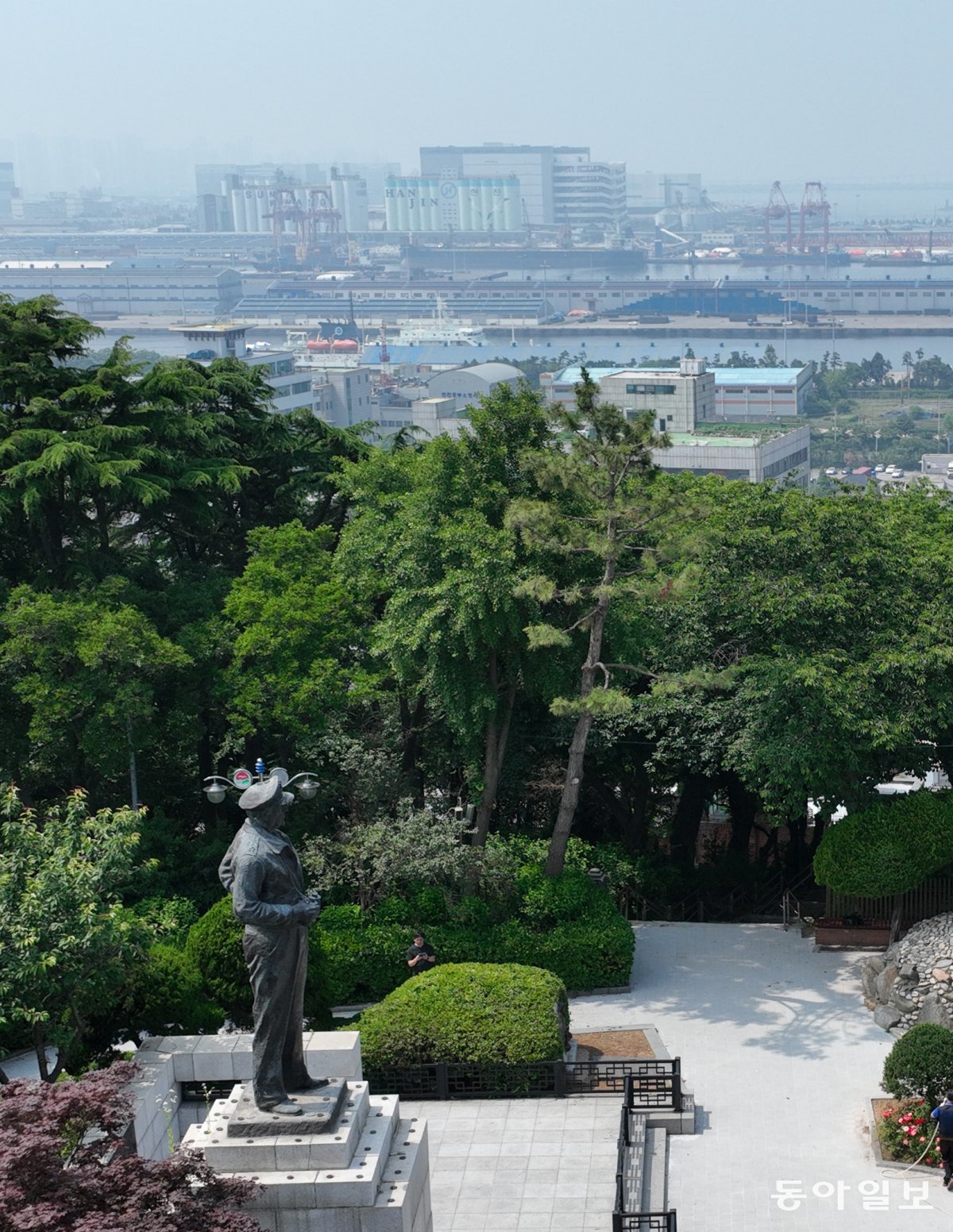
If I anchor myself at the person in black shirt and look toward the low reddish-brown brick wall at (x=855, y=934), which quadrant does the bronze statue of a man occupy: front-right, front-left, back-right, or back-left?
back-right

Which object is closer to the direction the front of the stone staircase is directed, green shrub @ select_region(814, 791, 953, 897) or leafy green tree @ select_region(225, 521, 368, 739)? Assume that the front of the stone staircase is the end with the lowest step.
the green shrub

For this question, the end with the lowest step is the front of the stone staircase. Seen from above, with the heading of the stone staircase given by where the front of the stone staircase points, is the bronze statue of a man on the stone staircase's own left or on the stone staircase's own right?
on the stone staircase's own right

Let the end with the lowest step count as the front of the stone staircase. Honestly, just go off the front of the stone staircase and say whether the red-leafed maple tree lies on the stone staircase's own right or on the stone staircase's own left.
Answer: on the stone staircase's own right

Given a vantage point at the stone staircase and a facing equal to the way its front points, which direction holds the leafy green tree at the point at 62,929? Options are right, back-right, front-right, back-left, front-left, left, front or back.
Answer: back
